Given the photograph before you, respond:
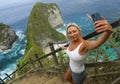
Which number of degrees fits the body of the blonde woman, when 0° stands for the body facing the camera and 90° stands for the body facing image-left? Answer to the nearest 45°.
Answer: approximately 45°
